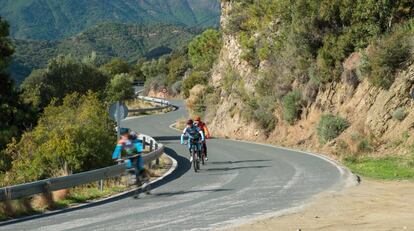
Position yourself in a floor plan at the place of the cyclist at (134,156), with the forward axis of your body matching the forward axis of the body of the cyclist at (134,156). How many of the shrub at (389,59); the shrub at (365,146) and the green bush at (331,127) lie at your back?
3

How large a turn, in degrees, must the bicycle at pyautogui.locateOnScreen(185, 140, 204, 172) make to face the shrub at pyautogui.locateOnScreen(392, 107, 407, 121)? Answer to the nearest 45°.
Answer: approximately 90° to its left

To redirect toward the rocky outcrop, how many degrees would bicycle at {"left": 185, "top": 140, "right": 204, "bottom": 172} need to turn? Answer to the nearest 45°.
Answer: approximately 135° to its left

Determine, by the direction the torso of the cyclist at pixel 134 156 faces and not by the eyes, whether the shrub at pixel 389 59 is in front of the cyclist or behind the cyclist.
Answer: behind

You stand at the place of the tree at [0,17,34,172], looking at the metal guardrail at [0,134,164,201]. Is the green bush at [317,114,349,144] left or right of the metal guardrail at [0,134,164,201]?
left

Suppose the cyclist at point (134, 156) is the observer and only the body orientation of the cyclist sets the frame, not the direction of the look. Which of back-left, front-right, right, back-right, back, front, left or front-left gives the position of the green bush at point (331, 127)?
back

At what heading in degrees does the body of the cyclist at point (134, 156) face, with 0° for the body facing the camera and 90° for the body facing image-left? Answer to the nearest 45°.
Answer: approximately 45°

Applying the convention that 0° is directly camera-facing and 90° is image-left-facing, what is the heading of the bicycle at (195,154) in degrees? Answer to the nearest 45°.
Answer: approximately 0°

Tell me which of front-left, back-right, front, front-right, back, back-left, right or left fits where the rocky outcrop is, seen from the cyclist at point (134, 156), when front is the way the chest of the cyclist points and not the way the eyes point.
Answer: back
